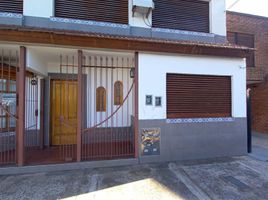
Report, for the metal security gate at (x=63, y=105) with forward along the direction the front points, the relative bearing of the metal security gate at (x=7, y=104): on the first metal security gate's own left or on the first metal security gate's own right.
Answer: on the first metal security gate's own right

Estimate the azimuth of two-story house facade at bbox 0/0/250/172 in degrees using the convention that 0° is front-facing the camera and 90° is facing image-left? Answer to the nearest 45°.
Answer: approximately 0°

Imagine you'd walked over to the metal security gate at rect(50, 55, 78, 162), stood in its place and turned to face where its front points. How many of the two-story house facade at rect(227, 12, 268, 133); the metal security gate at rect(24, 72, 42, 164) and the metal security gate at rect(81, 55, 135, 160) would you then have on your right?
1

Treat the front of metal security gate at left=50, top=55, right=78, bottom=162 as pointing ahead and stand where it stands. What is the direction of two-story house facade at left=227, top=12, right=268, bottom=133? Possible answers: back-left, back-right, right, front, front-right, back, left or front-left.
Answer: left

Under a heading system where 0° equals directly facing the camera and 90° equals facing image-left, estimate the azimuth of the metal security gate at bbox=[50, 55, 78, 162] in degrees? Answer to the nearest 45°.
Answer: approximately 0°

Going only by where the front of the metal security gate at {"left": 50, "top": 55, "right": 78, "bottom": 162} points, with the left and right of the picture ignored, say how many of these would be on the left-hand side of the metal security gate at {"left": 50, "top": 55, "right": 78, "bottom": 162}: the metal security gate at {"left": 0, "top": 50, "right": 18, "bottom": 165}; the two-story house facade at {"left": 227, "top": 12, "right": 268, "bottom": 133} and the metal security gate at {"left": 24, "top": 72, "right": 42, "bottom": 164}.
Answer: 1

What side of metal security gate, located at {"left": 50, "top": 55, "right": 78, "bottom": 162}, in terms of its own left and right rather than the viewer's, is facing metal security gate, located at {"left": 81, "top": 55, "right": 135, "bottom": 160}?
left

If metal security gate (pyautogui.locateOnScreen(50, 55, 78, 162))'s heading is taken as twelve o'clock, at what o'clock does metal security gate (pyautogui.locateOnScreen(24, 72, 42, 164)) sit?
metal security gate (pyautogui.locateOnScreen(24, 72, 42, 164)) is roughly at 3 o'clock from metal security gate (pyautogui.locateOnScreen(50, 55, 78, 162)).
